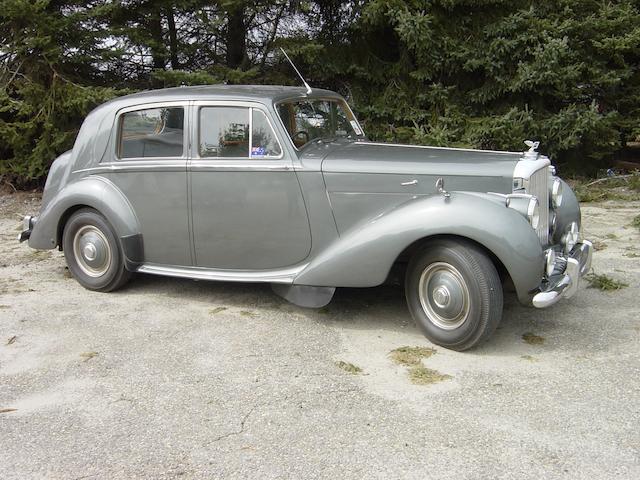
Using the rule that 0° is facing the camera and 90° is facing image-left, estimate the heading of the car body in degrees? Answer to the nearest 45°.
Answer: approximately 315°
